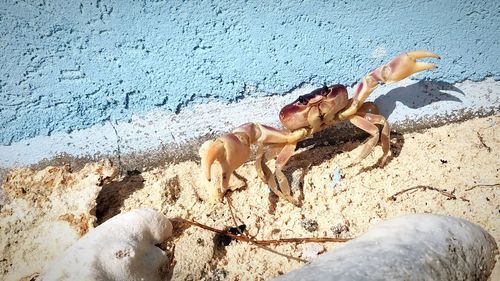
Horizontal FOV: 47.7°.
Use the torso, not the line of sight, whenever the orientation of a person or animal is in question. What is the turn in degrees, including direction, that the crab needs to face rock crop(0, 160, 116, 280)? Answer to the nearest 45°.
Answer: approximately 90° to its right

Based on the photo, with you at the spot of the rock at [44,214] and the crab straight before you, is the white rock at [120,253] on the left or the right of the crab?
right

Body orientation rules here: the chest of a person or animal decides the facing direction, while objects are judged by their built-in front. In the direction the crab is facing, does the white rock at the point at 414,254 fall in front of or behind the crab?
in front

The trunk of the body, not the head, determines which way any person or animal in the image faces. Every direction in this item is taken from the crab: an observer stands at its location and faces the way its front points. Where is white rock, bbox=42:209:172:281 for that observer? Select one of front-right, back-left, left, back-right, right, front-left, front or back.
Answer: front-right

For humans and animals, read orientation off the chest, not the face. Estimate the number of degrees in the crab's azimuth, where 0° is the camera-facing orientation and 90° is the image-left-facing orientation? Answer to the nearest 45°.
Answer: approximately 0°
